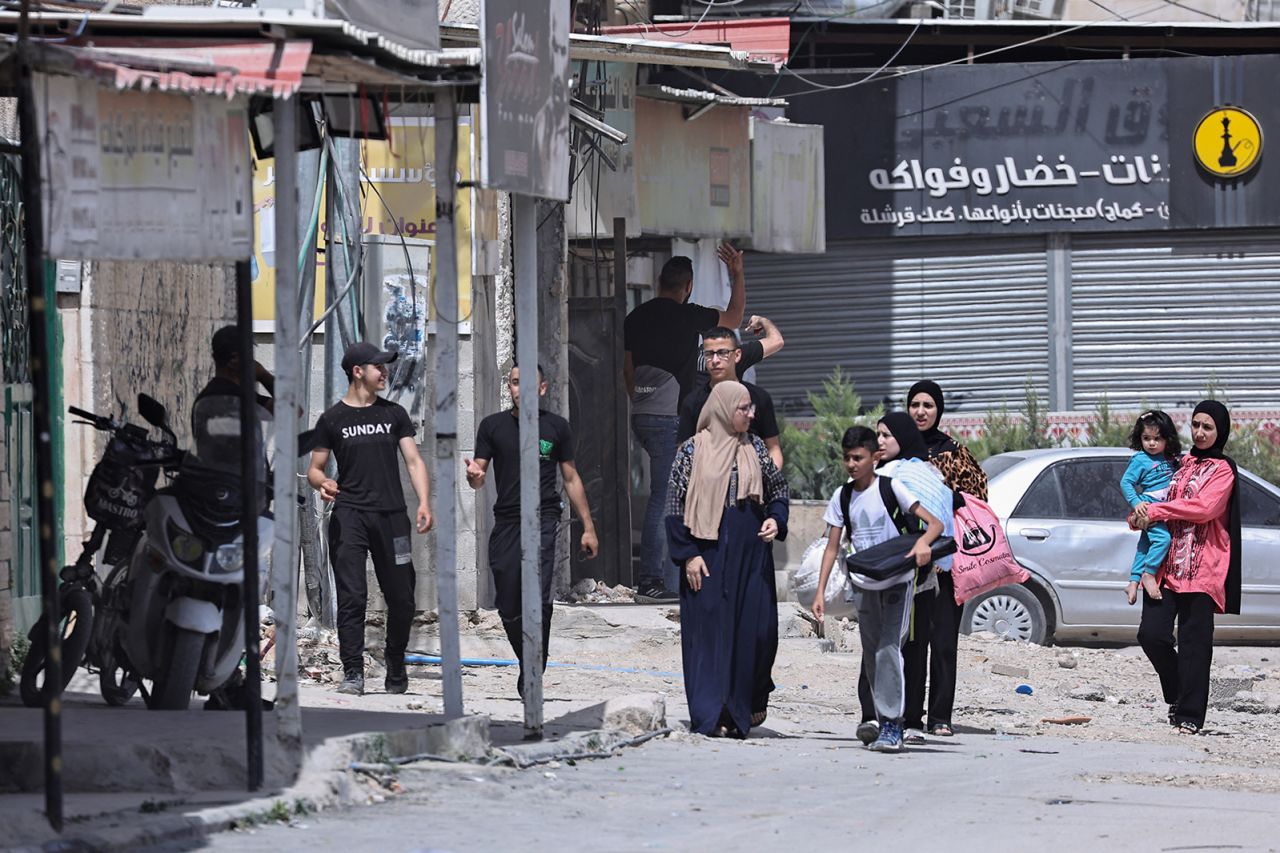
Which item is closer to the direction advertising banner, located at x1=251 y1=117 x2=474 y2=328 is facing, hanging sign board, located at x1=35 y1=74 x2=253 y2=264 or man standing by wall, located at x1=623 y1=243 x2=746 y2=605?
the hanging sign board

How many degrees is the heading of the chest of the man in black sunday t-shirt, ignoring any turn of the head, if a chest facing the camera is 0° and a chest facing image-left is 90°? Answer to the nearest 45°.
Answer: approximately 0°

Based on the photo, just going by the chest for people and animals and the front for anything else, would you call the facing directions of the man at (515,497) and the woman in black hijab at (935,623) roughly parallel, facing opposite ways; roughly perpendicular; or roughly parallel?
roughly parallel

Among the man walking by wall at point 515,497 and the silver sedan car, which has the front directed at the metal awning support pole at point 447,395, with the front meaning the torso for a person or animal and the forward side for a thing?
the man walking by wall

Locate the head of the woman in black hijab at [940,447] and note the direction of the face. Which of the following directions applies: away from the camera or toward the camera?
toward the camera

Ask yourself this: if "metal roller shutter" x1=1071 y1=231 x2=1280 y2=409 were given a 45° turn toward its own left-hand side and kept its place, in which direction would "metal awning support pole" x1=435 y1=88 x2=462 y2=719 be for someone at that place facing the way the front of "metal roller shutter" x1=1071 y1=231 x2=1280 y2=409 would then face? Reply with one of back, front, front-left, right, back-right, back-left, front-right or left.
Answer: front-right

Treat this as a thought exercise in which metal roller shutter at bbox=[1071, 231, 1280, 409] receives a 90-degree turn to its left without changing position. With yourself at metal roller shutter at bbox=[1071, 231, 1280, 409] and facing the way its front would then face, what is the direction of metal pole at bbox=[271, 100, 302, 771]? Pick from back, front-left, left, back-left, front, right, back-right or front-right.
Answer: right

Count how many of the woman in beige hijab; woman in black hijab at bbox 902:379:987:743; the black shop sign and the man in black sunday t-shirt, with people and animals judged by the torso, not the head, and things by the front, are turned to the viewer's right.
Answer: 0

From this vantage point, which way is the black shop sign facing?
toward the camera

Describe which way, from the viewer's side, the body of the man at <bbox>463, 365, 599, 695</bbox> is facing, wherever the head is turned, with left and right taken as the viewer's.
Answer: facing the viewer

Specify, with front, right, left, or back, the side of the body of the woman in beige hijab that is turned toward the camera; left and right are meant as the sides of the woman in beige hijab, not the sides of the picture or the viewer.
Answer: front

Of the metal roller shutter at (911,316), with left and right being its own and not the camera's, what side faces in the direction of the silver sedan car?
front

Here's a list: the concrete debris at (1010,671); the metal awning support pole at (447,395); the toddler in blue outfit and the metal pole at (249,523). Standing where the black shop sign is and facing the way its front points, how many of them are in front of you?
4
